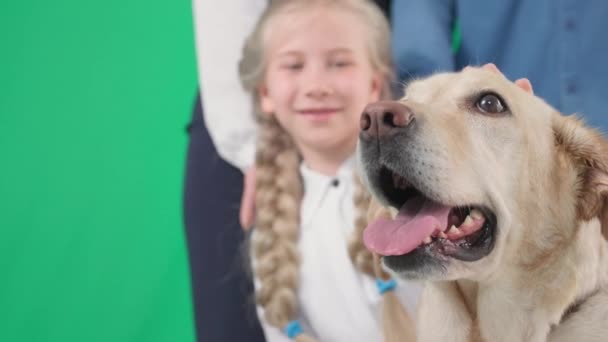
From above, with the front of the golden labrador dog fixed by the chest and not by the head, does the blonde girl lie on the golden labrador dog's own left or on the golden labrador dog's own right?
on the golden labrador dog's own right

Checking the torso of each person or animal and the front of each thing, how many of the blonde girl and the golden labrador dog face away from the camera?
0

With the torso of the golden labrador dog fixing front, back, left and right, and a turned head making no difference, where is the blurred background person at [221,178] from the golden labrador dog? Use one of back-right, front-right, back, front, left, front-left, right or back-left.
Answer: right

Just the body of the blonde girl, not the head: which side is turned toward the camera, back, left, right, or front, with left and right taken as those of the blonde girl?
front

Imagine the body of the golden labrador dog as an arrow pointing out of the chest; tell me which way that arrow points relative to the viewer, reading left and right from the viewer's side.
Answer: facing the viewer and to the left of the viewer
